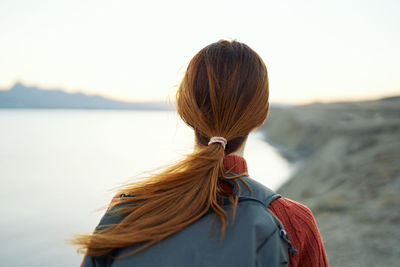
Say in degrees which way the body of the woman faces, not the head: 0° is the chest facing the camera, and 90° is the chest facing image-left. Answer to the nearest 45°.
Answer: approximately 180°

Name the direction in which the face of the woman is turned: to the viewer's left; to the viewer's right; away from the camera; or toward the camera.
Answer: away from the camera
